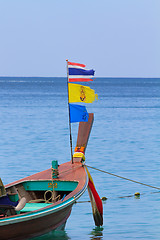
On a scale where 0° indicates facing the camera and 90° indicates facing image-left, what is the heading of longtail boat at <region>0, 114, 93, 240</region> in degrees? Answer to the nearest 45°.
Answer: approximately 225°
